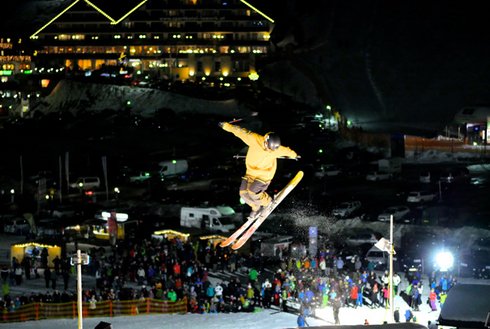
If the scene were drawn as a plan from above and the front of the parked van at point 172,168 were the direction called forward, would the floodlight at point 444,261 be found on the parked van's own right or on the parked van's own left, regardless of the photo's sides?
on the parked van's own left

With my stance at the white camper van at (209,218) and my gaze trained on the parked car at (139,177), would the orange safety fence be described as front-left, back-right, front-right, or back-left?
back-left

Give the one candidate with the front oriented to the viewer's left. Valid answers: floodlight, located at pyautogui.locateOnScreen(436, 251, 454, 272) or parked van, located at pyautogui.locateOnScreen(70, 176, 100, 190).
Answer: the parked van

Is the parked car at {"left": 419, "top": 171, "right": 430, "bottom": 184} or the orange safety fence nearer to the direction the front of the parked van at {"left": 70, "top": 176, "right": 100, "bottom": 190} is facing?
the orange safety fence

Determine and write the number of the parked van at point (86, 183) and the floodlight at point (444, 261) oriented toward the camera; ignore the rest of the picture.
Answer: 1

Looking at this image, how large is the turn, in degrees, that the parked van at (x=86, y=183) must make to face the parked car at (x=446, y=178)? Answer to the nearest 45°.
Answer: approximately 135° to its left

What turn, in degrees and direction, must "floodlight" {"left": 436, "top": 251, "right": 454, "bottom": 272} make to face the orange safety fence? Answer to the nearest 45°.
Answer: approximately 45° to its right

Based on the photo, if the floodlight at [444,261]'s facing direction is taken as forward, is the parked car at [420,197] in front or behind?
behind

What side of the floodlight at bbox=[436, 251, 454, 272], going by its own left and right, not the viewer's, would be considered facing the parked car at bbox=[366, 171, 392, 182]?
back

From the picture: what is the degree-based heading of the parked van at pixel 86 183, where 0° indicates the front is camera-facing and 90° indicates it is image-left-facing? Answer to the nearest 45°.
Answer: approximately 90°
